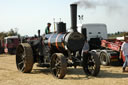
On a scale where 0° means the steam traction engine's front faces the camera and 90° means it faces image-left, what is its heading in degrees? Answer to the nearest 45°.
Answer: approximately 315°

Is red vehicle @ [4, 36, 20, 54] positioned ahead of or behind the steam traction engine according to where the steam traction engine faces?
behind
